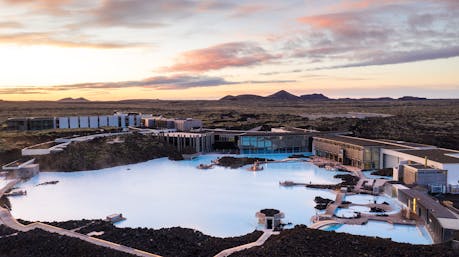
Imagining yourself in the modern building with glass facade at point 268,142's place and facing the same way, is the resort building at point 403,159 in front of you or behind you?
in front

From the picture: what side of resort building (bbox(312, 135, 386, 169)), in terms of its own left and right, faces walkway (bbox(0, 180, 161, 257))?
front

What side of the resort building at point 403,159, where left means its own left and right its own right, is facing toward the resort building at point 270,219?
front

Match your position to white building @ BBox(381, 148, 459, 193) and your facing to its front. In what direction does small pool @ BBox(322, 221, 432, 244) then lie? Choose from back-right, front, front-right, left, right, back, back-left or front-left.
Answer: front-left

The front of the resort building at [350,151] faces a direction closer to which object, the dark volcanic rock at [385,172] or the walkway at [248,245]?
the walkway

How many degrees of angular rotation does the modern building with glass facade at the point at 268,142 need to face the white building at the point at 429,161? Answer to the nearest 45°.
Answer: approximately 45° to its left

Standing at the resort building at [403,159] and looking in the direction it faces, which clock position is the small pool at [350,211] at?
The small pool is roughly at 11 o'clock from the resort building.

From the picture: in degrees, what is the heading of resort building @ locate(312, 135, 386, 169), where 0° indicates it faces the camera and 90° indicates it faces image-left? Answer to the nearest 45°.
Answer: approximately 45°

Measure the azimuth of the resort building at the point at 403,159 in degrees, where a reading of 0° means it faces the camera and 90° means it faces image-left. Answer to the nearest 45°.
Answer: approximately 45°

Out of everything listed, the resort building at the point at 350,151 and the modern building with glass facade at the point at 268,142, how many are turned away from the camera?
0

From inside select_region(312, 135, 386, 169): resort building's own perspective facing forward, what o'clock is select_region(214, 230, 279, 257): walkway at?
The walkway is roughly at 11 o'clock from the resort building.
